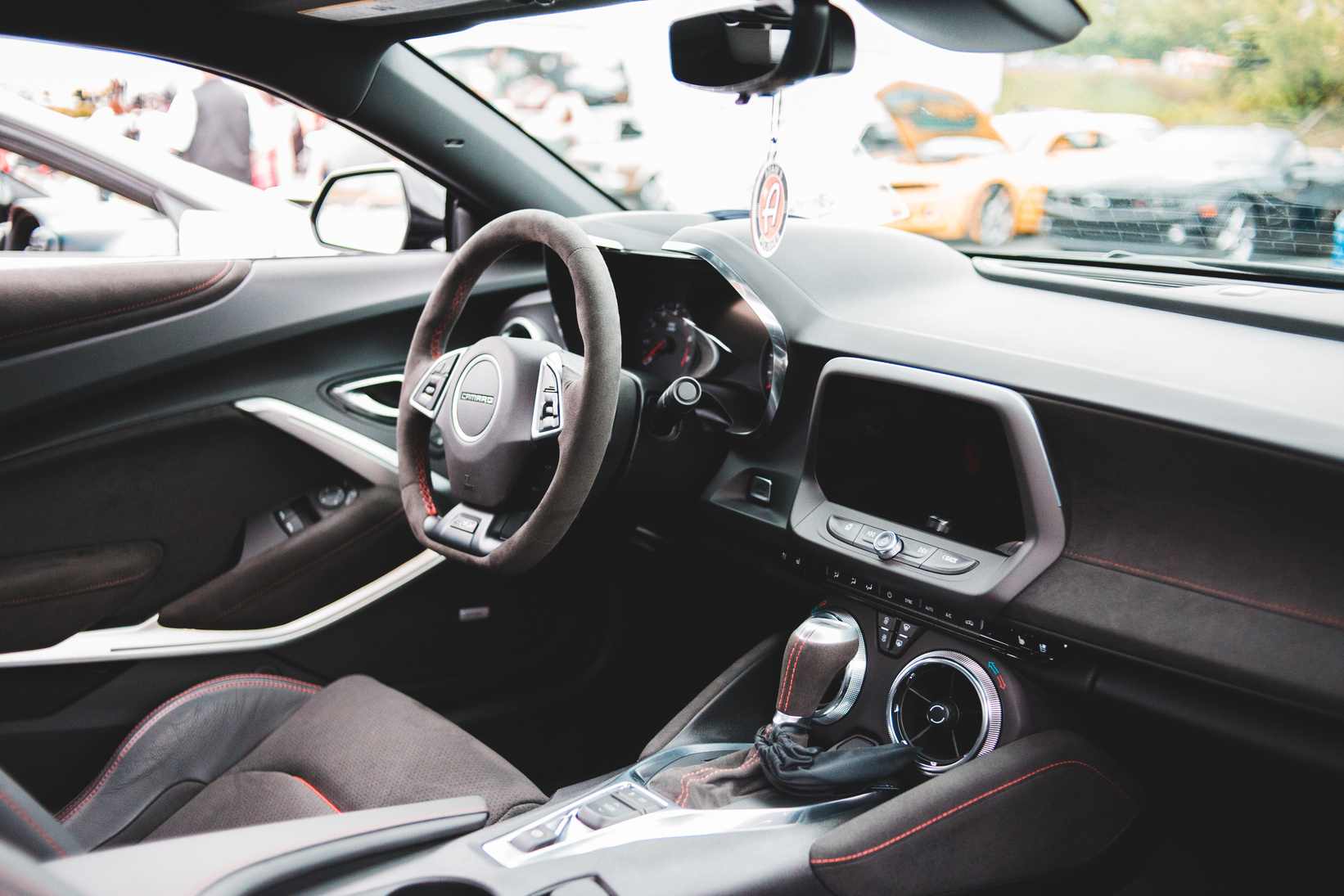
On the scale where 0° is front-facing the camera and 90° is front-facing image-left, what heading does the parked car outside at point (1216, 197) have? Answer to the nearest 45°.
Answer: approximately 45°

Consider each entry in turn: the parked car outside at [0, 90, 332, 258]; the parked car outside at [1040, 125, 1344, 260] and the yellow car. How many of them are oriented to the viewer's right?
1

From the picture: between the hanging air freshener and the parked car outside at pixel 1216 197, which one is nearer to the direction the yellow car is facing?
the hanging air freshener

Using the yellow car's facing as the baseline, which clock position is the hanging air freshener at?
The hanging air freshener is roughly at 11 o'clock from the yellow car.

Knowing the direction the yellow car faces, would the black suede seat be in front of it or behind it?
in front

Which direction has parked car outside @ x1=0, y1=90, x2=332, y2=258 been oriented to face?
to the viewer's right

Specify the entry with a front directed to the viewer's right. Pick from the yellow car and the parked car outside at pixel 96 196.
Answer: the parked car outside

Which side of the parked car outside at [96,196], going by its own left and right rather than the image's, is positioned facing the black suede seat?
right

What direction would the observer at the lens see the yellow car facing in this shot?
facing the viewer and to the left of the viewer

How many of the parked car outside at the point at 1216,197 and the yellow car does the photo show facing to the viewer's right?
0
